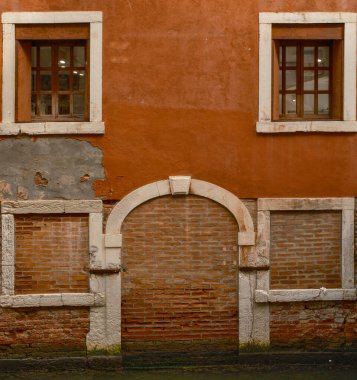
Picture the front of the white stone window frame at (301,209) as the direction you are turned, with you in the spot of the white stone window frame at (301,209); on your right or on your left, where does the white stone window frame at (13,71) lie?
on your right

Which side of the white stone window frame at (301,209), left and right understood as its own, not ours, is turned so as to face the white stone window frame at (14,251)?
right

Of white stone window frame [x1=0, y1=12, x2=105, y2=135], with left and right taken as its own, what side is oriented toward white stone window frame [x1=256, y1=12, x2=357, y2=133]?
left

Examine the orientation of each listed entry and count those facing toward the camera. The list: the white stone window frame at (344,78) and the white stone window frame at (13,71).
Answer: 2

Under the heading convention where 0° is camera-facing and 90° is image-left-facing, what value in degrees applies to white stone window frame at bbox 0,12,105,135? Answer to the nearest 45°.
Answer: approximately 0°

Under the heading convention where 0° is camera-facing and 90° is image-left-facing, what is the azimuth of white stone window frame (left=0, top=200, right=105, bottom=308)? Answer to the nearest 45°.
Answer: approximately 0°
